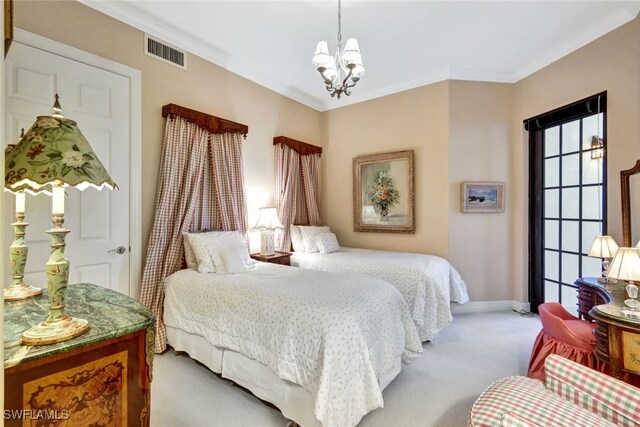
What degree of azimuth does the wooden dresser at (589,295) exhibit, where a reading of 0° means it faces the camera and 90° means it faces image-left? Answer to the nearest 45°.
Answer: approximately 45°

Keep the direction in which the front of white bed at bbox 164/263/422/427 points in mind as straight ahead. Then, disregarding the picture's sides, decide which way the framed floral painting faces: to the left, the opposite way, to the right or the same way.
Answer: to the right

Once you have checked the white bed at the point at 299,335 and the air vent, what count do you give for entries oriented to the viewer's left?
0

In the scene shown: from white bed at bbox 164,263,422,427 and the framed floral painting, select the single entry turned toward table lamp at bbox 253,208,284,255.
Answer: the framed floral painting

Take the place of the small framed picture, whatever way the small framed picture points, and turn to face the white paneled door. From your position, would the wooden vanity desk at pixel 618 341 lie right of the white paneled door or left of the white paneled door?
left

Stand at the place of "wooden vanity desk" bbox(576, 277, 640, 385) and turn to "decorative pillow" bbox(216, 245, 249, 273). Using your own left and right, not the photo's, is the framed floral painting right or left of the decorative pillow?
right

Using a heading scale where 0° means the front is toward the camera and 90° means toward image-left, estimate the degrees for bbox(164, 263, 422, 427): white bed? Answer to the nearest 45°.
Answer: approximately 315°

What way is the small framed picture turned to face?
toward the camera

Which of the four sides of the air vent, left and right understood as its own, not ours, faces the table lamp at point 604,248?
front

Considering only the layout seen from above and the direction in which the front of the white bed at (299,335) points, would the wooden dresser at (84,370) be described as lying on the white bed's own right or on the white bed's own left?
on the white bed's own right

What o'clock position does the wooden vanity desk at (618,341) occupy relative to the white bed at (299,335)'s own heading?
The wooden vanity desk is roughly at 11 o'clock from the white bed.

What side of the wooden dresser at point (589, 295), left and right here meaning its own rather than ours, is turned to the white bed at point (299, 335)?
front

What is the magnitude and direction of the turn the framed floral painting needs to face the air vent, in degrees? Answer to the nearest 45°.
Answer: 0° — it already faces it

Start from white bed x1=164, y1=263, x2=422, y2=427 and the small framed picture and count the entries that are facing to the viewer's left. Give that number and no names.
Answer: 0

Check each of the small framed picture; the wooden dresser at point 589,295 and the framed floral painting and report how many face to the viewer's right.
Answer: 0

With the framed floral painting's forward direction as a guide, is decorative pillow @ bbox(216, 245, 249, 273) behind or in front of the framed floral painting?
in front

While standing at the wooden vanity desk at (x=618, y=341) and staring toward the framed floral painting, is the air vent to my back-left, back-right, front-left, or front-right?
front-left
